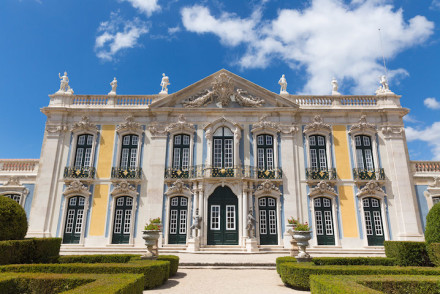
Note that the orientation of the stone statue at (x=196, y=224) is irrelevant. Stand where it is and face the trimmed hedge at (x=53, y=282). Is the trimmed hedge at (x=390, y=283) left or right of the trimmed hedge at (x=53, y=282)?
left

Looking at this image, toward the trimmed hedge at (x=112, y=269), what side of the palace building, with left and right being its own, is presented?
front

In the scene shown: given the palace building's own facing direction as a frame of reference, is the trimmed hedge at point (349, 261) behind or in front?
in front

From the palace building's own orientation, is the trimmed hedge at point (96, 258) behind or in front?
in front

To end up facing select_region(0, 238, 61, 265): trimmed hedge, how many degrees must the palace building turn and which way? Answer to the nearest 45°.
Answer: approximately 45° to its right

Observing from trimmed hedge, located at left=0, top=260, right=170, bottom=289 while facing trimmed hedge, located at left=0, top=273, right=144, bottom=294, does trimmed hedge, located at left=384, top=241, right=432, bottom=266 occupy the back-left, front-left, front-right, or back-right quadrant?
back-left

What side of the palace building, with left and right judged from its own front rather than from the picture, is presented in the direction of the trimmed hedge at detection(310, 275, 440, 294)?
front

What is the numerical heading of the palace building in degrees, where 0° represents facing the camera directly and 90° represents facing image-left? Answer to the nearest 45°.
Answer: approximately 0°
